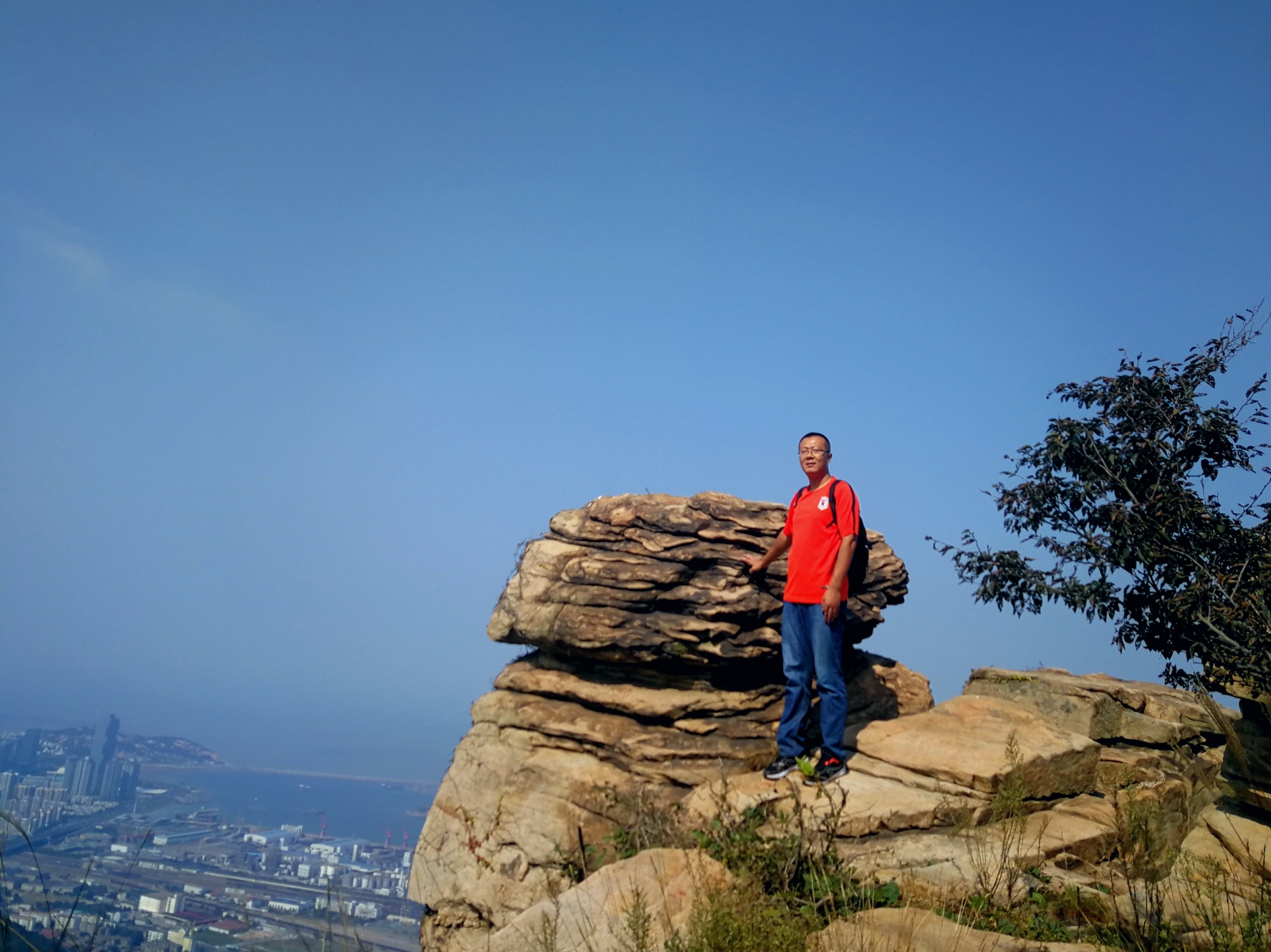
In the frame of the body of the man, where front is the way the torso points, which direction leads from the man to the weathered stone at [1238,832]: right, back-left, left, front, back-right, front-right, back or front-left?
back-left

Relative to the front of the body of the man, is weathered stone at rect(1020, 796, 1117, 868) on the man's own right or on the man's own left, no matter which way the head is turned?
on the man's own left

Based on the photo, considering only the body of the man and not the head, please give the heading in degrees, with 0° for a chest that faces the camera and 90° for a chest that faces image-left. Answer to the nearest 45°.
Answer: approximately 45°

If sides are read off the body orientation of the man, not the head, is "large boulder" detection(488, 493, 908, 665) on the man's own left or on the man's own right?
on the man's own right

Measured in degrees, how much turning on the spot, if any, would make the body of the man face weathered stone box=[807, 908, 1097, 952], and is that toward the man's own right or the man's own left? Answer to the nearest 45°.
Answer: approximately 45° to the man's own left

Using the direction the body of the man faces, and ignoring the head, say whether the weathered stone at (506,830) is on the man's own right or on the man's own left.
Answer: on the man's own right
